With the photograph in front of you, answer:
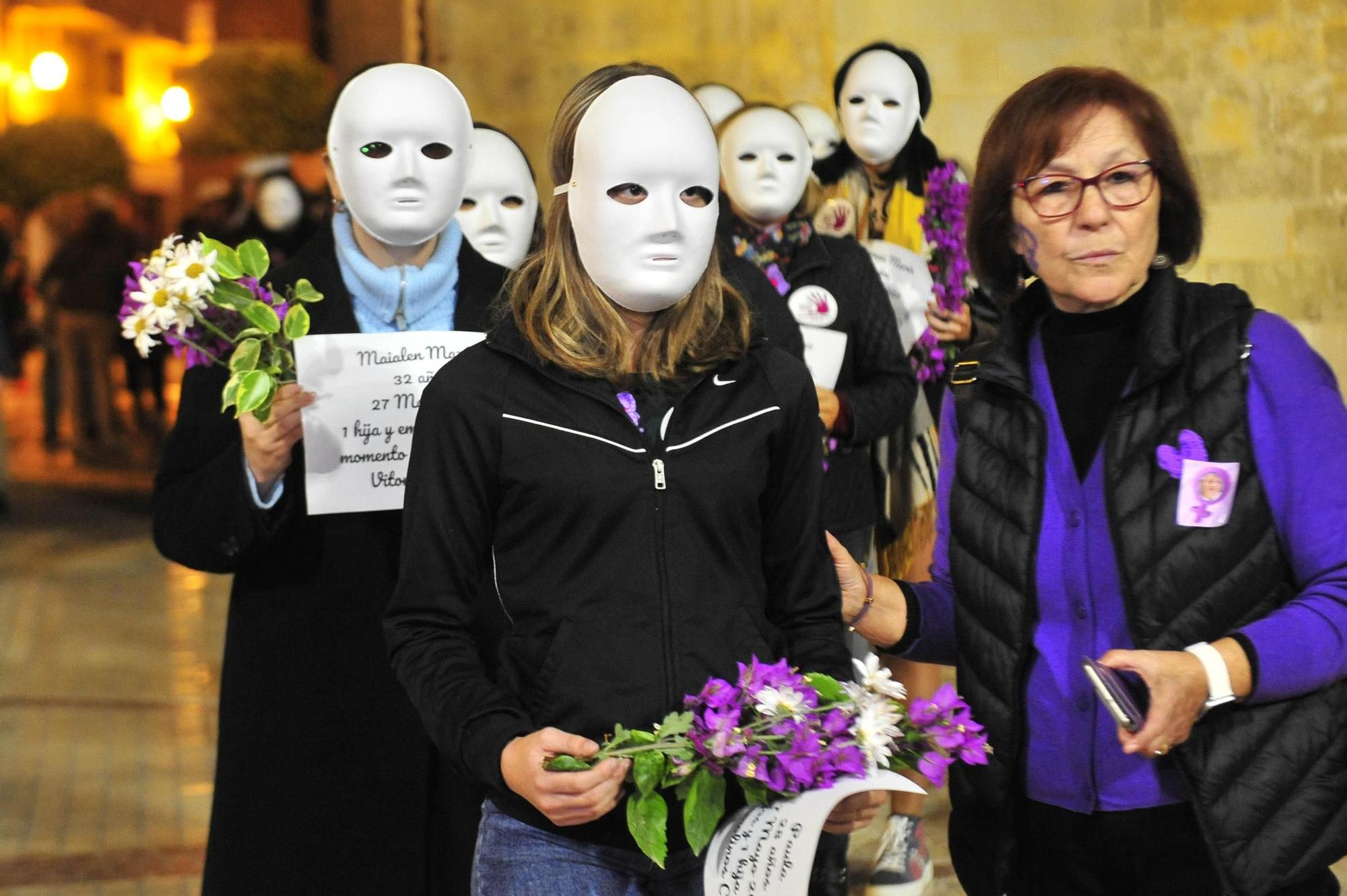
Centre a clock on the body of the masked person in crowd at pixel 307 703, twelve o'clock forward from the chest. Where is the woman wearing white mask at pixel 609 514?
The woman wearing white mask is roughly at 11 o'clock from the masked person in crowd.

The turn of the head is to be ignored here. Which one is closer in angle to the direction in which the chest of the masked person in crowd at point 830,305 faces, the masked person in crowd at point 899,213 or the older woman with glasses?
the older woman with glasses

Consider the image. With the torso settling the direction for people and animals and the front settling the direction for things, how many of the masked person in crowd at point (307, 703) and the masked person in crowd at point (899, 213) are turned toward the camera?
2

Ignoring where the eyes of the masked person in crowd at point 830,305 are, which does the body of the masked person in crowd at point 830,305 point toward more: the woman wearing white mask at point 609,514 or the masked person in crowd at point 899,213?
the woman wearing white mask

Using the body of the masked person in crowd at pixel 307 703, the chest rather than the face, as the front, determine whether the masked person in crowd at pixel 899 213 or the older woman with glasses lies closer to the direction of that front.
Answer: the older woman with glasses

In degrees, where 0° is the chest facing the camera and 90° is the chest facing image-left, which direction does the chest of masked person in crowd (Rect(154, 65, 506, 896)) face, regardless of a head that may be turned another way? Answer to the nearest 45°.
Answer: approximately 0°
